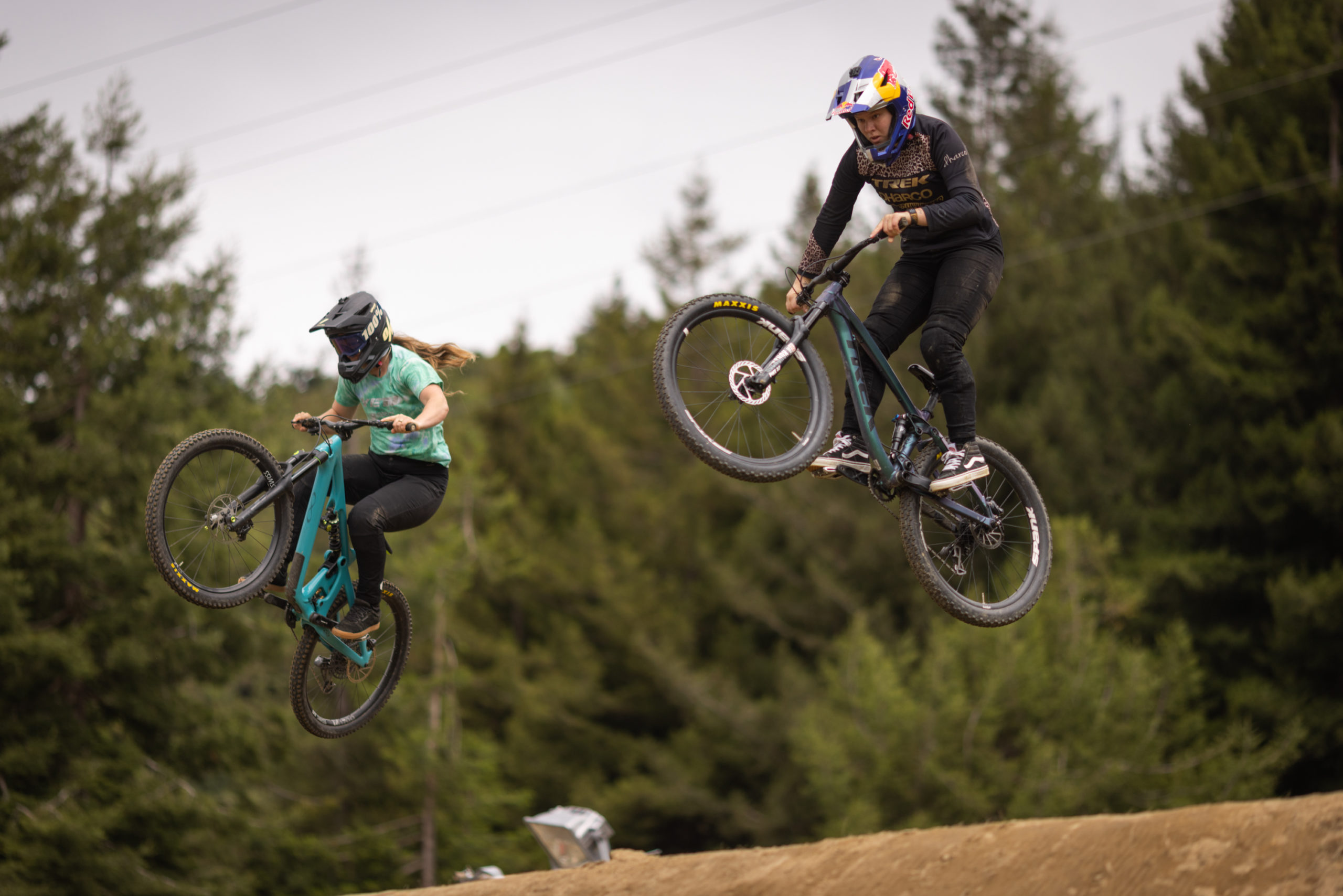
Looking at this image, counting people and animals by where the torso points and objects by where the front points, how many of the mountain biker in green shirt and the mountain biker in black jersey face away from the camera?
0

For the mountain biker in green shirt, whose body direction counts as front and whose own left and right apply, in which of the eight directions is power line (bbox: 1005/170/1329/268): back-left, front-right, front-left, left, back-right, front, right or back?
back

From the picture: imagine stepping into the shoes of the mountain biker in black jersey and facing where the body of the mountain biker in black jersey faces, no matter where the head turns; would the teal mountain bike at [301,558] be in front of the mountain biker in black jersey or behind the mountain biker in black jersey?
in front

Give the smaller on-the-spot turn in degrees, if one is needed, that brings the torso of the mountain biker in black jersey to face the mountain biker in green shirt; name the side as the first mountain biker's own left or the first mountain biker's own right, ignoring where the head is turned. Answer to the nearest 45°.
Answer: approximately 45° to the first mountain biker's own right

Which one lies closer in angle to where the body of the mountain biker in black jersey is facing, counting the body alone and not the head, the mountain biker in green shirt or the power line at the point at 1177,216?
the mountain biker in green shirt

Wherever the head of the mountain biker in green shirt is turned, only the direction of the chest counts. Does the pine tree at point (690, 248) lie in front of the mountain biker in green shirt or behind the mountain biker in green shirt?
behind

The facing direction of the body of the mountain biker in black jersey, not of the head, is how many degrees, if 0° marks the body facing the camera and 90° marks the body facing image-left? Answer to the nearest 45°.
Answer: approximately 45°

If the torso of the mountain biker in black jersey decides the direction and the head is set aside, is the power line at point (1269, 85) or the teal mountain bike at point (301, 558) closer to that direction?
the teal mountain bike
